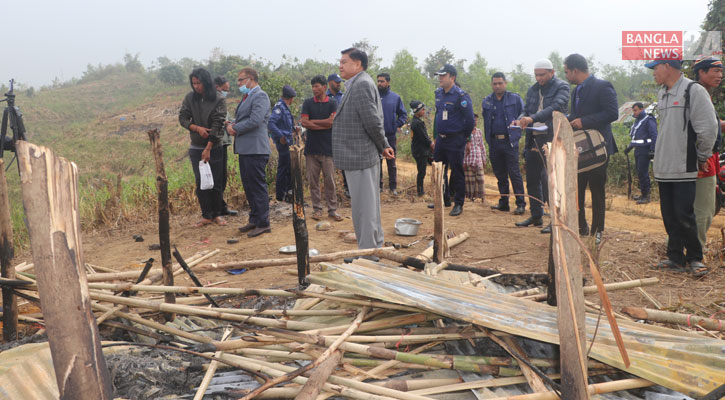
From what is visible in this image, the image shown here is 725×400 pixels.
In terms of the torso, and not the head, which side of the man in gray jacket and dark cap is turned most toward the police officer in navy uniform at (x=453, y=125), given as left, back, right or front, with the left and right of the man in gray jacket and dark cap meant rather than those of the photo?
right

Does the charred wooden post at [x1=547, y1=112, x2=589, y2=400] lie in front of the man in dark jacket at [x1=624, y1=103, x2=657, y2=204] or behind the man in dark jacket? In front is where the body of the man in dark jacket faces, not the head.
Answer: in front

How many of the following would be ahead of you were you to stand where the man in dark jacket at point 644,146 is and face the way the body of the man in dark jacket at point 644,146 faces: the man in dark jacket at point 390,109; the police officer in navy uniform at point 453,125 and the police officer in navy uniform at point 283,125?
3

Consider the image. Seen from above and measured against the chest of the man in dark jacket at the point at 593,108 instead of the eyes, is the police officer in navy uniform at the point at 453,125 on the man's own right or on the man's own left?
on the man's own right

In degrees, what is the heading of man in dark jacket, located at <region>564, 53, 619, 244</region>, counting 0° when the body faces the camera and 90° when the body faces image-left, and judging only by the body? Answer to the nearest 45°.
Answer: approximately 45°

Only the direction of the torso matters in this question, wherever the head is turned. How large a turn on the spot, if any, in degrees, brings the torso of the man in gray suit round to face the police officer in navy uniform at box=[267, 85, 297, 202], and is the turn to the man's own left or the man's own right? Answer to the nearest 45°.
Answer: approximately 90° to the man's own right

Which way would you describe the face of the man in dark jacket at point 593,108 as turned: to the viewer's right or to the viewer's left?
to the viewer's left

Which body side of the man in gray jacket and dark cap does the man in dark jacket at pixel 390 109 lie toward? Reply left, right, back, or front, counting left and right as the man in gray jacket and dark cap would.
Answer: right

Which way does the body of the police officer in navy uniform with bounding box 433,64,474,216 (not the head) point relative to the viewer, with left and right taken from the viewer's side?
facing the viewer and to the left of the viewer

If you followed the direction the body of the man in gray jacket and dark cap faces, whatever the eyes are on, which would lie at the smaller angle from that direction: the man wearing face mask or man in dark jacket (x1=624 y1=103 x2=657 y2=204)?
the man wearing face mask

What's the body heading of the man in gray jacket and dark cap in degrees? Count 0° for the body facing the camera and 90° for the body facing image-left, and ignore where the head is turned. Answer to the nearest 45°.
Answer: approximately 45°

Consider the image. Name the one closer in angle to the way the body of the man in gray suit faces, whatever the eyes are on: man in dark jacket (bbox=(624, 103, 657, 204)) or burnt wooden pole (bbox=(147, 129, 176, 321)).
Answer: the burnt wooden pole

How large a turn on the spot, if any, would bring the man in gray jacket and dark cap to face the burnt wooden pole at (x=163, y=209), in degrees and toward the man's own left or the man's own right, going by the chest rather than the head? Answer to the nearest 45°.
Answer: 0° — they already face it

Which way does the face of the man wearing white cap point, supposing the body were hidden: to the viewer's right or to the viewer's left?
to the viewer's left
